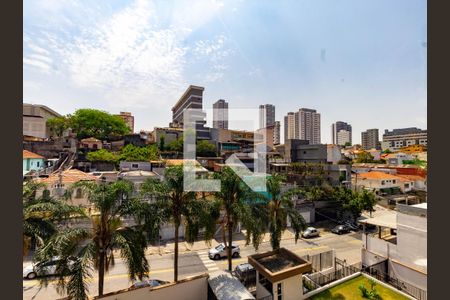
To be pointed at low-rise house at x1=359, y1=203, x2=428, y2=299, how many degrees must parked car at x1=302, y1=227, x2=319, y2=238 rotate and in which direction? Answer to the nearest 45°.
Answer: approximately 90° to its left

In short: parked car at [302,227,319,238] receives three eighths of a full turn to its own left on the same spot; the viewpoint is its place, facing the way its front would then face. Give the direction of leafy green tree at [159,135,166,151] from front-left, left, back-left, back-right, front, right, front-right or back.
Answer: back-left

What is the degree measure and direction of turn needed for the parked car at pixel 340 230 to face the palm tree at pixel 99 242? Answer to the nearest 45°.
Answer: approximately 45° to its left

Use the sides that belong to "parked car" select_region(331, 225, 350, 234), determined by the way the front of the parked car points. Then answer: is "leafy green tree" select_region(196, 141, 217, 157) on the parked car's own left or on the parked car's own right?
on the parked car's own right

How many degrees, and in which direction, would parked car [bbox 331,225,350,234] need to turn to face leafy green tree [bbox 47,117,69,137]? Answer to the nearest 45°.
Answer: approximately 45° to its right

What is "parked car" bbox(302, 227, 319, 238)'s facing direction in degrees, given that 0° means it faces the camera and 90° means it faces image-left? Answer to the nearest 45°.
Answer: approximately 45°

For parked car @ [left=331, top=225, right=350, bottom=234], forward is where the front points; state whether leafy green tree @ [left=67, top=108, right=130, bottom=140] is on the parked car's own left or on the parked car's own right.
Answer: on the parked car's own right
